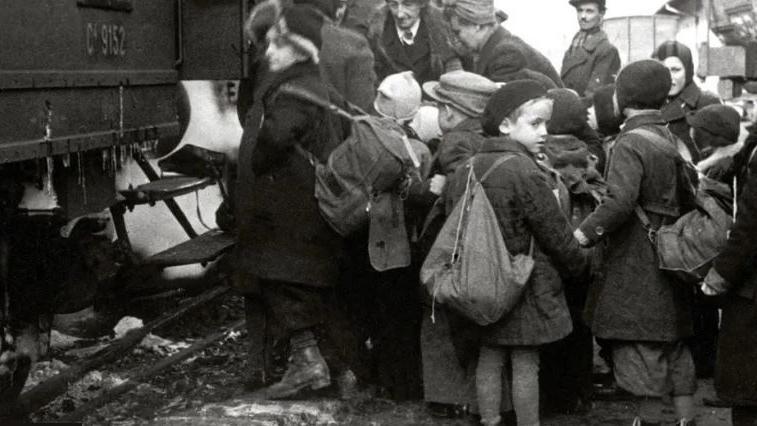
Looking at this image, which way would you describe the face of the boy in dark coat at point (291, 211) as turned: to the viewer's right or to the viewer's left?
to the viewer's left

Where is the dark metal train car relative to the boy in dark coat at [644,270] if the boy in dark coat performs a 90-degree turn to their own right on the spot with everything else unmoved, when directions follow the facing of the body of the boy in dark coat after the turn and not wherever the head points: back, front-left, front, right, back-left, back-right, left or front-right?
back-left

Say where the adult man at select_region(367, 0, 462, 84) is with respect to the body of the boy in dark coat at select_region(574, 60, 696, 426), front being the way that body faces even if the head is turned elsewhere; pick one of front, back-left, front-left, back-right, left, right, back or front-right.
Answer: front

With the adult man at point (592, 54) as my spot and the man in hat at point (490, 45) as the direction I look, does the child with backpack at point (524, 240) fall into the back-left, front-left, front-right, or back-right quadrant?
front-left

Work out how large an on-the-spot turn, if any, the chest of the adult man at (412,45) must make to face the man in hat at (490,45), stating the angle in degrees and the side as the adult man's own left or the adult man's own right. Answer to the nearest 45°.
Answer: approximately 45° to the adult man's own left

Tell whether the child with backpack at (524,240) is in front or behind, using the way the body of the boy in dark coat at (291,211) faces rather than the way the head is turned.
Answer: behind

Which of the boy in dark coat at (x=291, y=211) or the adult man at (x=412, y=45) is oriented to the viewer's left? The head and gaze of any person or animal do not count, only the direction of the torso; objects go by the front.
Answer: the boy in dark coat

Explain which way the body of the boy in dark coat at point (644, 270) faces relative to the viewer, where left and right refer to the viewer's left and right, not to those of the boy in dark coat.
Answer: facing away from the viewer and to the left of the viewer

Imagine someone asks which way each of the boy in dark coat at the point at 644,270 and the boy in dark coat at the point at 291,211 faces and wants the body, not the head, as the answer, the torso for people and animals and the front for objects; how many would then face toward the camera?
0

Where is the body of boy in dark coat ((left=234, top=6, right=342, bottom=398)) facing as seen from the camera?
to the viewer's left

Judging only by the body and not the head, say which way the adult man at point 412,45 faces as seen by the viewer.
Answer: toward the camera

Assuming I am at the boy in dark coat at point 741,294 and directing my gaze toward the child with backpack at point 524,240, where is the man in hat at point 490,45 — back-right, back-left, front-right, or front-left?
front-right

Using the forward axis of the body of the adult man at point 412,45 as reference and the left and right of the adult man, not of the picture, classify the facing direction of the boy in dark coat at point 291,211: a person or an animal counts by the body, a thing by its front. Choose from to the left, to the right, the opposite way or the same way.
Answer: to the right

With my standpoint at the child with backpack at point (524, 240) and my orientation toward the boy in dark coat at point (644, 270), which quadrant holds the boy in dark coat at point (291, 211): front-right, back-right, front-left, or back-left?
back-left

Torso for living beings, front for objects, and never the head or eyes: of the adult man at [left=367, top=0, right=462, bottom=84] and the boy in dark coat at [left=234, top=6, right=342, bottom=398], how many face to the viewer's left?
1

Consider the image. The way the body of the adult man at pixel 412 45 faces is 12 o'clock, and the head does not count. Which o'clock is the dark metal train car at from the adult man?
The dark metal train car is roughly at 2 o'clock from the adult man.
